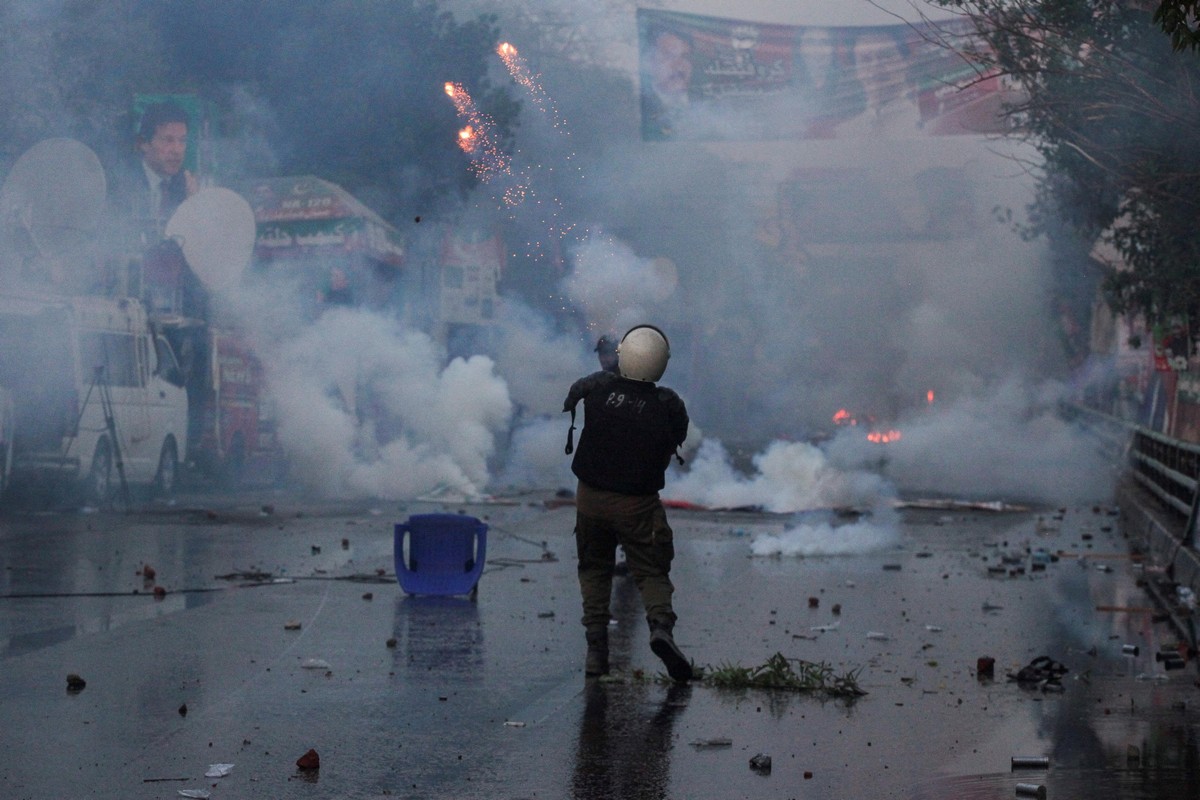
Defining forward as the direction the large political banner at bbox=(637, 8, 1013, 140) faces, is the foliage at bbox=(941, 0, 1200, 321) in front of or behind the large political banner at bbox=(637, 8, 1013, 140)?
in front

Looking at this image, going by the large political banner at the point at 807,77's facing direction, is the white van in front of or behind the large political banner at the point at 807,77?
in front

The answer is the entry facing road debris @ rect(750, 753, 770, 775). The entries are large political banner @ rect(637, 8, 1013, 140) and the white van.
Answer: the large political banner

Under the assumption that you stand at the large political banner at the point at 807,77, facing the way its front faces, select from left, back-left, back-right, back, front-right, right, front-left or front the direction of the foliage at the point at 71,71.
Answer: front-right

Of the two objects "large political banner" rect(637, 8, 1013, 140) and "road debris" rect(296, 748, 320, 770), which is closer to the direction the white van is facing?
the large political banner

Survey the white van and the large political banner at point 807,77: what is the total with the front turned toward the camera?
1

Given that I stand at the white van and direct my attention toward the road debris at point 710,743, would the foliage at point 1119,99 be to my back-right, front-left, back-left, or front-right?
front-left

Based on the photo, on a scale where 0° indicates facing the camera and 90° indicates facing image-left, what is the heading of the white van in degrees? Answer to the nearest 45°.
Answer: approximately 225°

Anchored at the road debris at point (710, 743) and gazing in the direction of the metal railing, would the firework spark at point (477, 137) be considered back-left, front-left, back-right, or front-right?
front-left

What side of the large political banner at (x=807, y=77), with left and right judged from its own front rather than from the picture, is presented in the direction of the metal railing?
front

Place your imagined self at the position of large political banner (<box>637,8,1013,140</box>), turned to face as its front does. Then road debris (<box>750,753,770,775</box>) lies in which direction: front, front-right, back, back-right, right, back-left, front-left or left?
front

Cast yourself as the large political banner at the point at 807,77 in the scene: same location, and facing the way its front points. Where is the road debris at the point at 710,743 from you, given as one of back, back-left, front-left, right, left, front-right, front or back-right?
front

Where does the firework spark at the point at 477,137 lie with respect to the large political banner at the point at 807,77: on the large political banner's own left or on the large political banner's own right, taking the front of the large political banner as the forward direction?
on the large political banner's own right

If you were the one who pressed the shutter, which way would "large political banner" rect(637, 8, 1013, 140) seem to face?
facing the viewer
